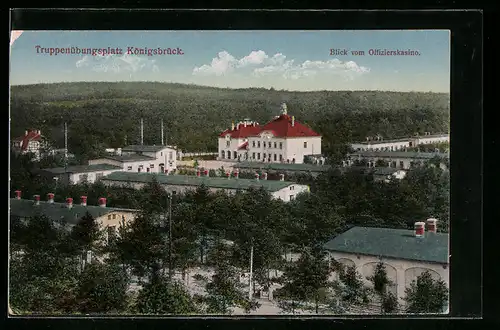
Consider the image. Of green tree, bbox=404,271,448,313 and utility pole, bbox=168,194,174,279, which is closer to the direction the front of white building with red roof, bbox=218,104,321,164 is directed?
the utility pole

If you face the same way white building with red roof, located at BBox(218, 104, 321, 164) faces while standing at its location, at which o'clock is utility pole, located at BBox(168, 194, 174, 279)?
The utility pole is roughly at 1 o'clock from the white building with red roof.

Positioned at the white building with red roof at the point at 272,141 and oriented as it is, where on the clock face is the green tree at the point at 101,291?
The green tree is roughly at 1 o'clock from the white building with red roof.

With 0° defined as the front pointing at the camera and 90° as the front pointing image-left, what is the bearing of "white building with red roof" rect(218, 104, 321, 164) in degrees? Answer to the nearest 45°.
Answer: approximately 45°

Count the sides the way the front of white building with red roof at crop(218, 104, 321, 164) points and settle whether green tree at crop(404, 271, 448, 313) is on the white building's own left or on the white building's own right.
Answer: on the white building's own left
